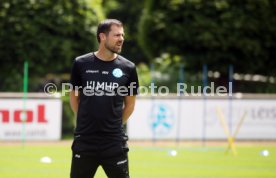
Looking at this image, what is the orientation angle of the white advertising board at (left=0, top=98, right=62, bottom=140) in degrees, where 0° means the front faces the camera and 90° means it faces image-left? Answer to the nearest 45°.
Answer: approximately 0°

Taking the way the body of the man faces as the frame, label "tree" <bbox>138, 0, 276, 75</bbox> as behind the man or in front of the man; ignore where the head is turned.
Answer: behind

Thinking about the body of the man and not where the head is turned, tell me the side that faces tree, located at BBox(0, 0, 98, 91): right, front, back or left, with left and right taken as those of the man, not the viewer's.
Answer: back

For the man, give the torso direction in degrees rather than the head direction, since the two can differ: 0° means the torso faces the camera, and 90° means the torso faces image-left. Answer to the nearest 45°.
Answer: approximately 0°

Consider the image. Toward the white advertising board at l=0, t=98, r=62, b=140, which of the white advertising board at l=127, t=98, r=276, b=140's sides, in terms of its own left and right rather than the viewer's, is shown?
right

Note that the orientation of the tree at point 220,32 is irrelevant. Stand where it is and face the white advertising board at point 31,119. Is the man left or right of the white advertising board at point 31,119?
left

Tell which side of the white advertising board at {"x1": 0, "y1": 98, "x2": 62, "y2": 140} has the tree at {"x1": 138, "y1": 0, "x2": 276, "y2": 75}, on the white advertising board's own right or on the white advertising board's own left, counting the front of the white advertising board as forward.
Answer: on the white advertising board's own left

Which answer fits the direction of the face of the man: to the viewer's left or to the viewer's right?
to the viewer's right

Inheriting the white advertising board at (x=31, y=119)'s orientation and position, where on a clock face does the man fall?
The man is roughly at 12 o'clock from the white advertising board.

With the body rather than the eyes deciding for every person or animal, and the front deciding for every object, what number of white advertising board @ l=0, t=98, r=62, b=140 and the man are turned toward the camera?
2
